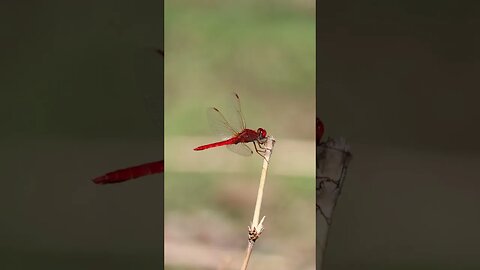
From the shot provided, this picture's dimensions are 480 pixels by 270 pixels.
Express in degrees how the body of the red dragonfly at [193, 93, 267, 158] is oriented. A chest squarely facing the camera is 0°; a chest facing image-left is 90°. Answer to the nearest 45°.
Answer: approximately 270°
